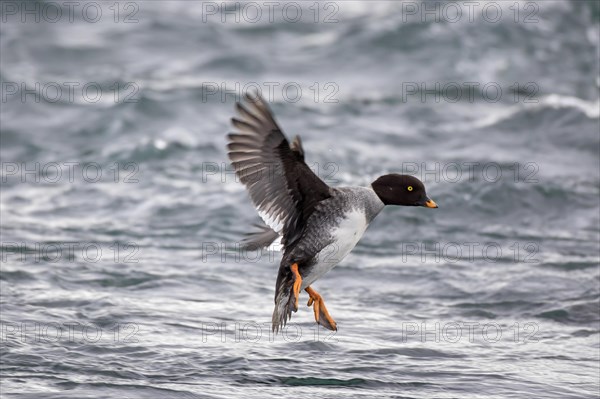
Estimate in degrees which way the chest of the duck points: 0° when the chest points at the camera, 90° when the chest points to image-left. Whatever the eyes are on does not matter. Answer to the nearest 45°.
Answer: approximately 270°
